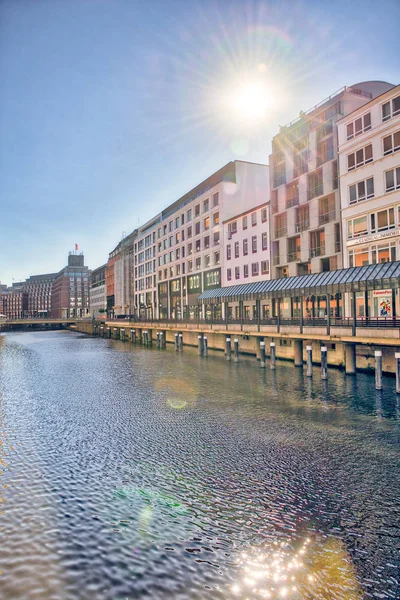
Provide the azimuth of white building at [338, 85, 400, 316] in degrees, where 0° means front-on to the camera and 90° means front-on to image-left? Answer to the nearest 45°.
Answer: approximately 45°

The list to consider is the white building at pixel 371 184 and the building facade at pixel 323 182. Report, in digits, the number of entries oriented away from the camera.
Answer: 0

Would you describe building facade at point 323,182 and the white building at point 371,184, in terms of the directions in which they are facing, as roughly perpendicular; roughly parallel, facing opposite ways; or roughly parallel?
roughly parallel

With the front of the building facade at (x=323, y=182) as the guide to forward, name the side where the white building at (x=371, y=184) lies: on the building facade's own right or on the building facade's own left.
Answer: on the building facade's own left

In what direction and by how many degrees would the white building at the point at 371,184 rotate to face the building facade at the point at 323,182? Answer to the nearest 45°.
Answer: approximately 90° to its right
